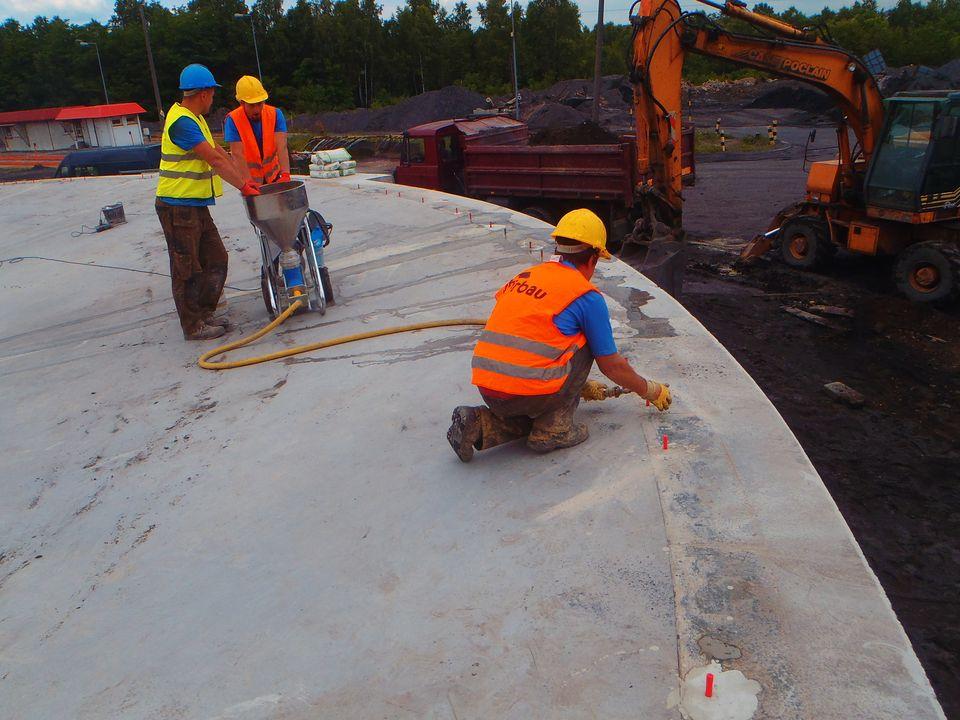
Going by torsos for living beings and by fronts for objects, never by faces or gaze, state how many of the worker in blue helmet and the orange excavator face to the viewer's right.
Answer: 1

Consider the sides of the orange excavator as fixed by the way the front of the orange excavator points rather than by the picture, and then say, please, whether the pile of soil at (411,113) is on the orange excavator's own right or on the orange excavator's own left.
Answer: on the orange excavator's own right

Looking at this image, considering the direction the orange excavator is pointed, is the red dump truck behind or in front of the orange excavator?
in front

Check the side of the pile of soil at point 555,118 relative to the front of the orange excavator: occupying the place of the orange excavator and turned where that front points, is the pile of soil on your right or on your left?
on your right

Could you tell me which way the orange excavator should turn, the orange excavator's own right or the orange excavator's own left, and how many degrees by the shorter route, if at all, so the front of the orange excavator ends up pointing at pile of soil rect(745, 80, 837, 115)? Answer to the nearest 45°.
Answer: approximately 90° to the orange excavator's own right

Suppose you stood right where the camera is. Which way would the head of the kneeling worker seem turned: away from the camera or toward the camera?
away from the camera

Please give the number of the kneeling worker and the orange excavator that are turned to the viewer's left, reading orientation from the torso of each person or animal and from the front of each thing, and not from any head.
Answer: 1

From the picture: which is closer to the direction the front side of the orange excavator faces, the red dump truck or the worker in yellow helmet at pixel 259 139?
the red dump truck

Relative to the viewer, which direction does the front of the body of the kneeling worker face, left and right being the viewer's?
facing away from the viewer and to the right of the viewer

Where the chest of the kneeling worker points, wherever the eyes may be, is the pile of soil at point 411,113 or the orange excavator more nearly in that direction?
the orange excavator

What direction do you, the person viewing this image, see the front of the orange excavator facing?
facing to the left of the viewer

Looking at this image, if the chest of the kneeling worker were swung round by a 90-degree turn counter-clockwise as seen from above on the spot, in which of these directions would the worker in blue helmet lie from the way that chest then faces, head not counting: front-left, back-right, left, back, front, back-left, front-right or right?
front

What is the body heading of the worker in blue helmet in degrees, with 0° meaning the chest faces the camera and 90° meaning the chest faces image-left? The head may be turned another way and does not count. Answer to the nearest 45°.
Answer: approximately 270°

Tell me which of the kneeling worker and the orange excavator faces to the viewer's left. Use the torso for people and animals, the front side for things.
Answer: the orange excavator
